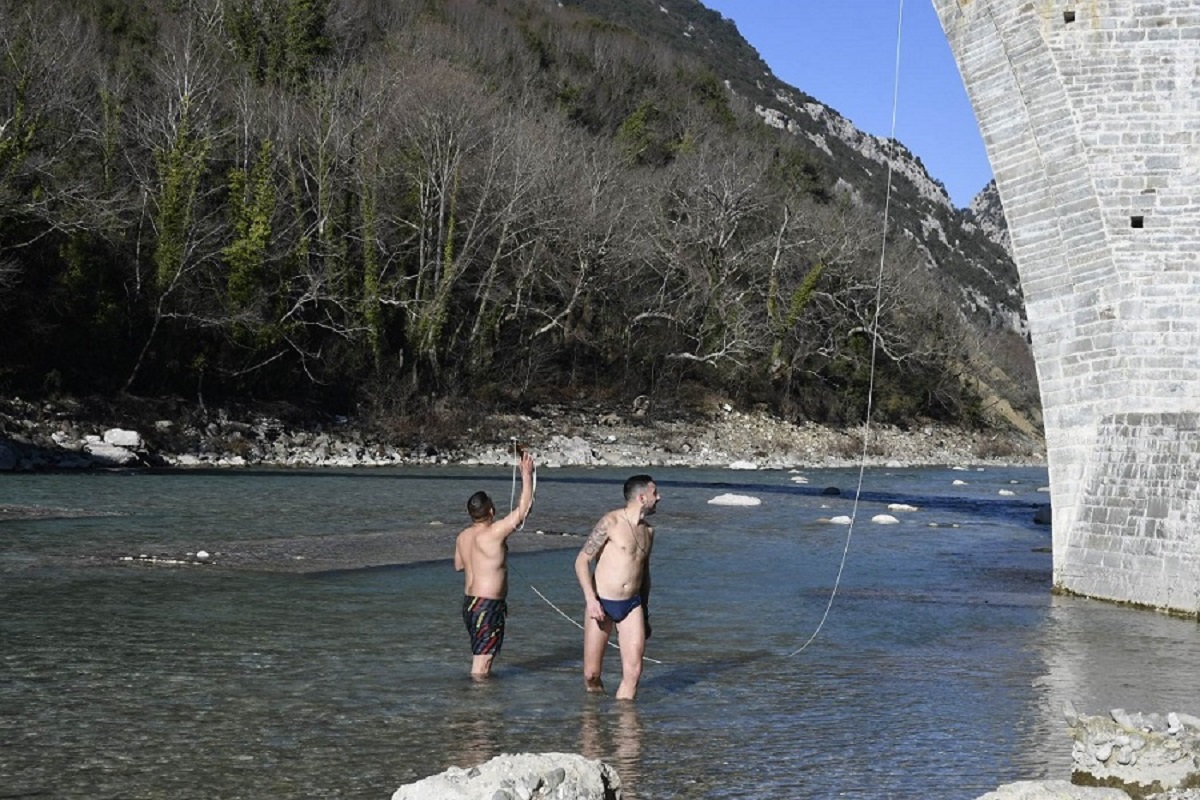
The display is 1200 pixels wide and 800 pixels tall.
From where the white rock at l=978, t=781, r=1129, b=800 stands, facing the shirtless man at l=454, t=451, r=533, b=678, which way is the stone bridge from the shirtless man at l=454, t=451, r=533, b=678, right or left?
right

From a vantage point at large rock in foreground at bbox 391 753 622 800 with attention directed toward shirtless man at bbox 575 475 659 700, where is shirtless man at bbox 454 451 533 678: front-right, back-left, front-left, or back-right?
front-left

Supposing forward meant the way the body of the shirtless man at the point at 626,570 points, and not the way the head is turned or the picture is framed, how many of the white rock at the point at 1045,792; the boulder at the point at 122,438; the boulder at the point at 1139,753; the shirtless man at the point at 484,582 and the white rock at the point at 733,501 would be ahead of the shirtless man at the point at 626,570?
2

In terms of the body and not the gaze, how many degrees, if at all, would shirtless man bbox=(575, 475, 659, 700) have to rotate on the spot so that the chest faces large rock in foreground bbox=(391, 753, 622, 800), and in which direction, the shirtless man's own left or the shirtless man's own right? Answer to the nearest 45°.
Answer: approximately 45° to the shirtless man's own right

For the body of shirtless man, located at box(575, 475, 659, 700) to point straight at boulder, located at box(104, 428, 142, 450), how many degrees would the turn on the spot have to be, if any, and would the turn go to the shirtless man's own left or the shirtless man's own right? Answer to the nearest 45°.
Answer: approximately 180°

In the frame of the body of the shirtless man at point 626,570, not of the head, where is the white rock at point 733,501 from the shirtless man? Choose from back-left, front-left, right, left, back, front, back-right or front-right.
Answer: back-left

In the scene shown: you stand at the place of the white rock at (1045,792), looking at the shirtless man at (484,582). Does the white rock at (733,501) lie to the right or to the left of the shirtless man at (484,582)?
right

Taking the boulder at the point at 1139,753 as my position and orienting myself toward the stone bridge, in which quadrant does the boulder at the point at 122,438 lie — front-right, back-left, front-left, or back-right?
front-left

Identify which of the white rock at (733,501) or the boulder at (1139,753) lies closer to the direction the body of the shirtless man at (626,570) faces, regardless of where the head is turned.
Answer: the boulder

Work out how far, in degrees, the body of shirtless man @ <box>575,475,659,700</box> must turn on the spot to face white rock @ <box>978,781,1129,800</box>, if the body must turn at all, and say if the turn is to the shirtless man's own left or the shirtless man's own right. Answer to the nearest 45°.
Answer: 0° — they already face it

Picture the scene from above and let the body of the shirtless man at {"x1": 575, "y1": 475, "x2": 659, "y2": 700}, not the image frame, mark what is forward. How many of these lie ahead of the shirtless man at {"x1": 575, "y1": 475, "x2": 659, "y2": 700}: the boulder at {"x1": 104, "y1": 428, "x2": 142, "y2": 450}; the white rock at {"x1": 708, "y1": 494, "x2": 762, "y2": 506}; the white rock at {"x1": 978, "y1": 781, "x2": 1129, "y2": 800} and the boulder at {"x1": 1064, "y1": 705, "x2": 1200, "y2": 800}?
2

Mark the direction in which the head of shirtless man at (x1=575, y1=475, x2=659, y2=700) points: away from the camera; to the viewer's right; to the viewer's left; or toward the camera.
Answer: to the viewer's right

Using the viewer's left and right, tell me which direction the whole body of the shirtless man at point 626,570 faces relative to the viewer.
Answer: facing the viewer and to the right of the viewer

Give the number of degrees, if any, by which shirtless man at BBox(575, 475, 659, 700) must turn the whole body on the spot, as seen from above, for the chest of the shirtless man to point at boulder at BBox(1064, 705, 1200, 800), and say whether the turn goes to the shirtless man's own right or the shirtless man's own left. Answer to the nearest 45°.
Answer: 0° — they already face it

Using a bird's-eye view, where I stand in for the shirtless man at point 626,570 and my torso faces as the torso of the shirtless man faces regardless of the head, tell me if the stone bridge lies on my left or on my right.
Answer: on my left
